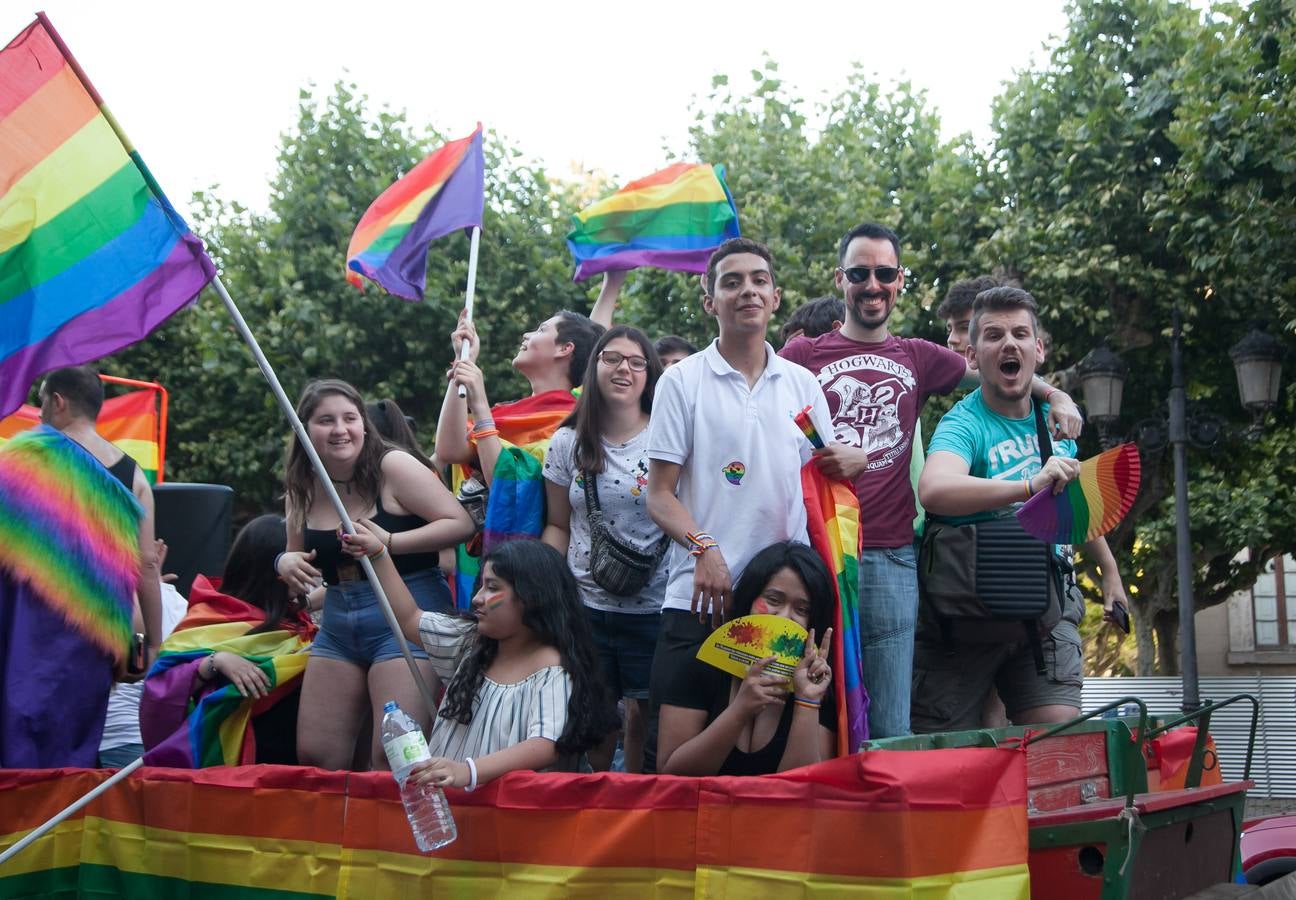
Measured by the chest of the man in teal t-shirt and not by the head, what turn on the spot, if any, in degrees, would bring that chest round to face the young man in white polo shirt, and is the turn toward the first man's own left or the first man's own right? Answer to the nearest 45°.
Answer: approximately 45° to the first man's own right

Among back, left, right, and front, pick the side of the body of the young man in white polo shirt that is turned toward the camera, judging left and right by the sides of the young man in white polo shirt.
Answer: front

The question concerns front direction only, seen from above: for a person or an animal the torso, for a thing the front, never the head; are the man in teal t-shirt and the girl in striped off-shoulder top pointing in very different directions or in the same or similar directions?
same or similar directions

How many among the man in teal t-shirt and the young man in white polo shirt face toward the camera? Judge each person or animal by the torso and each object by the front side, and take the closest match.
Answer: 2

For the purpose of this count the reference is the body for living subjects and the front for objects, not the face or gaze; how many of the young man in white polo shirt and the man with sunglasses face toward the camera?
2

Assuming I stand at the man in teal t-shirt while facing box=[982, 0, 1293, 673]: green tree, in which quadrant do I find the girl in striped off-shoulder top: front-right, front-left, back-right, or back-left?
back-left

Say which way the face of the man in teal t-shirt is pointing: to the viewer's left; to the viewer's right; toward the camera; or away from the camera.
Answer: toward the camera

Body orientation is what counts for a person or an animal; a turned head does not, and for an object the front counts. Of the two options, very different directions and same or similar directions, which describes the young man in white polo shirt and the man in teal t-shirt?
same or similar directions

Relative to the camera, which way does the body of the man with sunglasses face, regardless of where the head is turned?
toward the camera

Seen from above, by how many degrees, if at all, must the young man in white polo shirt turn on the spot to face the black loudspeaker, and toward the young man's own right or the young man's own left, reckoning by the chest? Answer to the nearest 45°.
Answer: approximately 135° to the young man's own right

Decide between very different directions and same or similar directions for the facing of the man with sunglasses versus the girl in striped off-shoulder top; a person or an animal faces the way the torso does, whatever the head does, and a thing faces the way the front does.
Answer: same or similar directions

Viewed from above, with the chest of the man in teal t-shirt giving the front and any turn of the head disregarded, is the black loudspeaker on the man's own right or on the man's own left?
on the man's own right

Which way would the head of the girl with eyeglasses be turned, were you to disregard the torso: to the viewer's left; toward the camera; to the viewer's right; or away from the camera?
toward the camera
